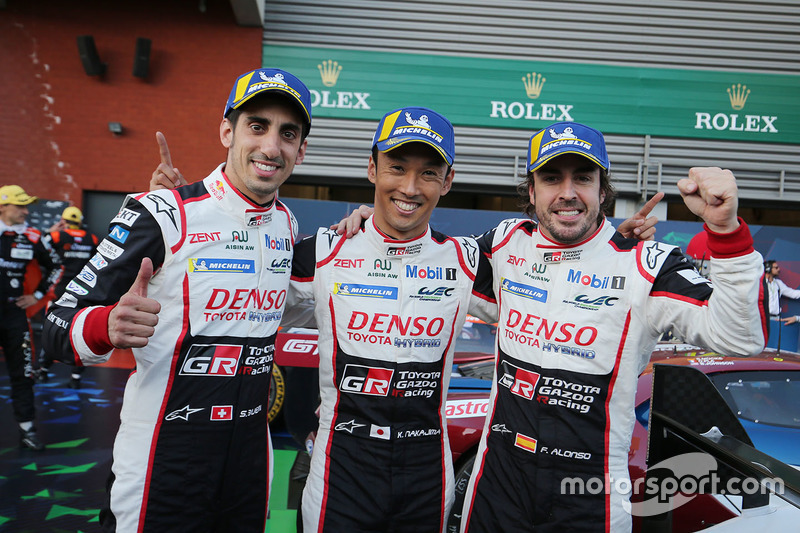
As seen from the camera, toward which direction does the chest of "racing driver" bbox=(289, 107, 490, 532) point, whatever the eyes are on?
toward the camera

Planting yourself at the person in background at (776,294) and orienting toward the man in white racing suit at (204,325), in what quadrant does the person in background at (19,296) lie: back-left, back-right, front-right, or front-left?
front-right

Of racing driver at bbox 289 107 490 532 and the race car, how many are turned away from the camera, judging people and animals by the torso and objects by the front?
0

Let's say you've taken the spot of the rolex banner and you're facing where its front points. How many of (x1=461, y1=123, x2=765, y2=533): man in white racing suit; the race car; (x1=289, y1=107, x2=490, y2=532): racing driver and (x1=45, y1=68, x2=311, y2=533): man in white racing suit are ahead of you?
4

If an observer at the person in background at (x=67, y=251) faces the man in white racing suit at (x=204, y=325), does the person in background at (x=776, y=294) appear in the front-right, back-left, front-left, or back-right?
front-left

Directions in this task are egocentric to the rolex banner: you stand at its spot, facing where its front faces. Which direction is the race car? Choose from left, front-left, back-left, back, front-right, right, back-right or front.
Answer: front

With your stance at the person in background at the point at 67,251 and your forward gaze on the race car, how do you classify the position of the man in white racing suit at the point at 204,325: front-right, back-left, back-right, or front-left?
front-right

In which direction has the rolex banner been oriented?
toward the camera

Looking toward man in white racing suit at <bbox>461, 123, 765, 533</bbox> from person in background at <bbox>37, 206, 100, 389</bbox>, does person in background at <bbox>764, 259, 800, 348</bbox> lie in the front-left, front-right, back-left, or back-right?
front-left

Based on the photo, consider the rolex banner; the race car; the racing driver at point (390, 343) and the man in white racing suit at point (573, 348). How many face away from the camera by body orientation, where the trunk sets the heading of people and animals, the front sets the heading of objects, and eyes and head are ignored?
0

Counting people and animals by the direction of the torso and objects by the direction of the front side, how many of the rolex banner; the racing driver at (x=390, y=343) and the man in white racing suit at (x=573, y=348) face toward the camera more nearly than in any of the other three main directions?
3

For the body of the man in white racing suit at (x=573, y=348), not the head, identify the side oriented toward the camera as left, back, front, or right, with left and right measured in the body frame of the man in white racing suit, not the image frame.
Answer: front
